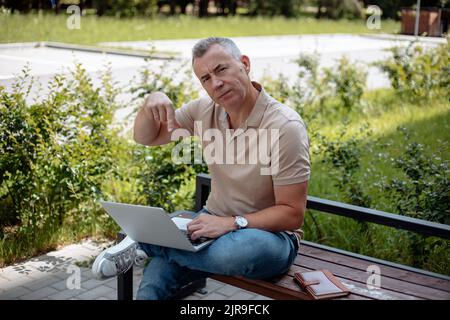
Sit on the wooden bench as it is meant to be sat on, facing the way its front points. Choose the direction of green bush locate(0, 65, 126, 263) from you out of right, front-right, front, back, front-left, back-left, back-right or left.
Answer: right

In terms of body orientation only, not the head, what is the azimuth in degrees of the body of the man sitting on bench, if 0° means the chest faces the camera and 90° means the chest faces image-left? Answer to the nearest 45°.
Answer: approximately 45°

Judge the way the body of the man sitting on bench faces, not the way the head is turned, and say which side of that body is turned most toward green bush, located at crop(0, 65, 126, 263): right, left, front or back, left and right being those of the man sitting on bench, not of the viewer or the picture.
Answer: right

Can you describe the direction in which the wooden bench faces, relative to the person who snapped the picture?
facing the viewer and to the left of the viewer

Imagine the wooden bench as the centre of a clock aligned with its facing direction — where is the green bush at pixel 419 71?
The green bush is roughly at 5 o'clock from the wooden bench.
